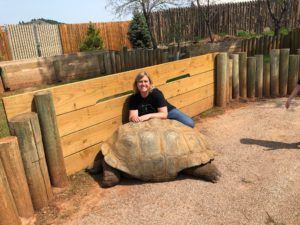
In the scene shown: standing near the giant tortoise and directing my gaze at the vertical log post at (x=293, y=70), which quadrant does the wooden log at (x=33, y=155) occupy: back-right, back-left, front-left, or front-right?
back-left

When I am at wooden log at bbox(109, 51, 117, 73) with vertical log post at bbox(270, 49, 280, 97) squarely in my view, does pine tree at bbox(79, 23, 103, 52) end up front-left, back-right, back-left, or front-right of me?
back-left

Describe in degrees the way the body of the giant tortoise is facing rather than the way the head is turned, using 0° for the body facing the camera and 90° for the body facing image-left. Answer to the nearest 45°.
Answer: approximately 90°

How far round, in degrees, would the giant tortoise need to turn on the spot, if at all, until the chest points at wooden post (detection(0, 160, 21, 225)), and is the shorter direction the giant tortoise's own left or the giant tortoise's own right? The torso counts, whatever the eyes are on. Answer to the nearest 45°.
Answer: approximately 45° to the giant tortoise's own left

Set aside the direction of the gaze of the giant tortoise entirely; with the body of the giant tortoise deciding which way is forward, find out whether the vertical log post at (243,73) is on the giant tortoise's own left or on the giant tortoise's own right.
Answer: on the giant tortoise's own right

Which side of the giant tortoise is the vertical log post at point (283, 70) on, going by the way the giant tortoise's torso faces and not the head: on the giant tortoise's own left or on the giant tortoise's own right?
on the giant tortoise's own right

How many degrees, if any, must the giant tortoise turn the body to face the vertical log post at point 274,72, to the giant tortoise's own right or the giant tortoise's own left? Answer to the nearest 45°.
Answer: approximately 135° to the giant tortoise's own right

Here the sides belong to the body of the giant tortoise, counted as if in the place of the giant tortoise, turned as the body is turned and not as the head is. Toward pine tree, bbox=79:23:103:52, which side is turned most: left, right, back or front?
right

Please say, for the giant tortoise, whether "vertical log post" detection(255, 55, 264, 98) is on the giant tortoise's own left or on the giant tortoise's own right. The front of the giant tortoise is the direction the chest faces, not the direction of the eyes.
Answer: on the giant tortoise's own right

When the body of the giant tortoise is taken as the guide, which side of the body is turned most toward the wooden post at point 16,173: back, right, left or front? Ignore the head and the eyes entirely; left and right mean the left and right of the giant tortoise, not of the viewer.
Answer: front

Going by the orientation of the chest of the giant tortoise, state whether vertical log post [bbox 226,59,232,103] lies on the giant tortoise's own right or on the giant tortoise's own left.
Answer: on the giant tortoise's own right

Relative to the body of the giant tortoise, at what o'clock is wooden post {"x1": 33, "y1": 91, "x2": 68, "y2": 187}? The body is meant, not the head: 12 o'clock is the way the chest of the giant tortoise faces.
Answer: The wooden post is roughly at 12 o'clock from the giant tortoise.

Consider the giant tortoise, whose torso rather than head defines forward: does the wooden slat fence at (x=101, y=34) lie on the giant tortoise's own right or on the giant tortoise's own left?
on the giant tortoise's own right
